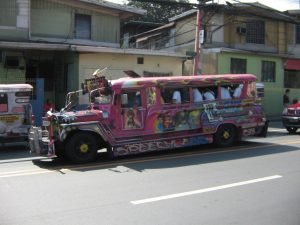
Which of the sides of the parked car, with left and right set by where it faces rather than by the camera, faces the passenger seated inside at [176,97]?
front

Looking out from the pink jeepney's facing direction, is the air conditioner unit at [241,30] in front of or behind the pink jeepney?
behind

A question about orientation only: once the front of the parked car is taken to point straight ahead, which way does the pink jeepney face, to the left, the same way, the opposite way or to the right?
the same way

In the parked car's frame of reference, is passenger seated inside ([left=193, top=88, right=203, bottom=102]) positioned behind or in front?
in front

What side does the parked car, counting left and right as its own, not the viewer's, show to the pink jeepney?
front

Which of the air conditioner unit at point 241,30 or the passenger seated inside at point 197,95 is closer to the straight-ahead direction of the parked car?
the passenger seated inside

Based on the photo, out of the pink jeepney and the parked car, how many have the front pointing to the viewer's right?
0

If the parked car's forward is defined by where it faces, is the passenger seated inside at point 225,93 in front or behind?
in front

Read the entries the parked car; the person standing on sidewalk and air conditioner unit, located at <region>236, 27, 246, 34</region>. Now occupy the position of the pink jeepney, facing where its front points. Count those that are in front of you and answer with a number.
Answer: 0

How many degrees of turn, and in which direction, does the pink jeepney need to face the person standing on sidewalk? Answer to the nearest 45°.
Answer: approximately 180°

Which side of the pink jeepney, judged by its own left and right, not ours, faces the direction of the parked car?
back

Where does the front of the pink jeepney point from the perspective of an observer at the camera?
facing the viewer and to the left of the viewer

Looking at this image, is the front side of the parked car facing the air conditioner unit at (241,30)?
no
